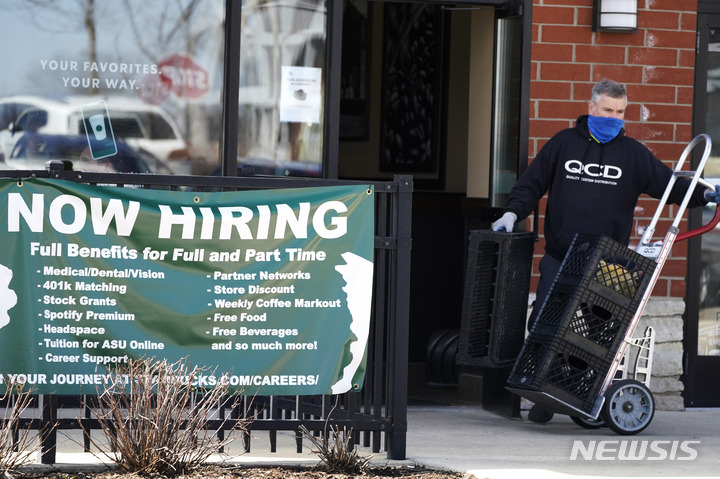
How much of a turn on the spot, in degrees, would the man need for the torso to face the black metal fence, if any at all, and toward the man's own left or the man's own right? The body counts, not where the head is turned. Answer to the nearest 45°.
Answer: approximately 45° to the man's own right

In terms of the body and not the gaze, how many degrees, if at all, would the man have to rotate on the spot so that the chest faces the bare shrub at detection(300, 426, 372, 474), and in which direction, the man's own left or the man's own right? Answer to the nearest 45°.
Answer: approximately 45° to the man's own right

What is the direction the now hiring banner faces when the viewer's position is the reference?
facing the viewer

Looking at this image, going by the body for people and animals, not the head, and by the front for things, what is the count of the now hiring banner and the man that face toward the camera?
2

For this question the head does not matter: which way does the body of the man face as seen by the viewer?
toward the camera

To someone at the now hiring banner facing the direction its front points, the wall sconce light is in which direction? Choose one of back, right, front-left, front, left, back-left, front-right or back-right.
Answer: back-left
